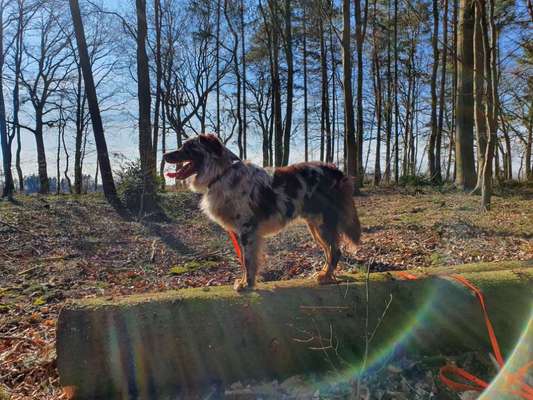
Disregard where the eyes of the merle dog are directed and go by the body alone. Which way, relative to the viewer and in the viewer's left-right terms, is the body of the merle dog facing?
facing to the left of the viewer

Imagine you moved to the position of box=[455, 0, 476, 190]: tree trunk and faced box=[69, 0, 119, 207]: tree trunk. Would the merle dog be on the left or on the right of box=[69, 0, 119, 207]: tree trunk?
left

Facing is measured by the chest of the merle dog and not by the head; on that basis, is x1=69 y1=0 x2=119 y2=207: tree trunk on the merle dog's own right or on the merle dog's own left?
on the merle dog's own right

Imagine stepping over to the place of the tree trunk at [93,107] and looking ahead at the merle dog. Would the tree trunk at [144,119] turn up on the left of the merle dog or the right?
left

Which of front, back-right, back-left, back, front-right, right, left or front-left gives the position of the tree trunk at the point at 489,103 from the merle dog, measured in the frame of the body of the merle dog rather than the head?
back-right

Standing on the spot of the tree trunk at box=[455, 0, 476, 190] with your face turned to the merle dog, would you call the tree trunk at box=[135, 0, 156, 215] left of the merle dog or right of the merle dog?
right

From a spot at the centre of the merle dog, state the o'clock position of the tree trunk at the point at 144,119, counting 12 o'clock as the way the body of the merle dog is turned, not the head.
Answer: The tree trunk is roughly at 2 o'clock from the merle dog.

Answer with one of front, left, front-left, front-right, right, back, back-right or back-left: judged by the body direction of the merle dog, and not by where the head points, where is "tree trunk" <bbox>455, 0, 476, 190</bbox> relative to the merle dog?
back-right
